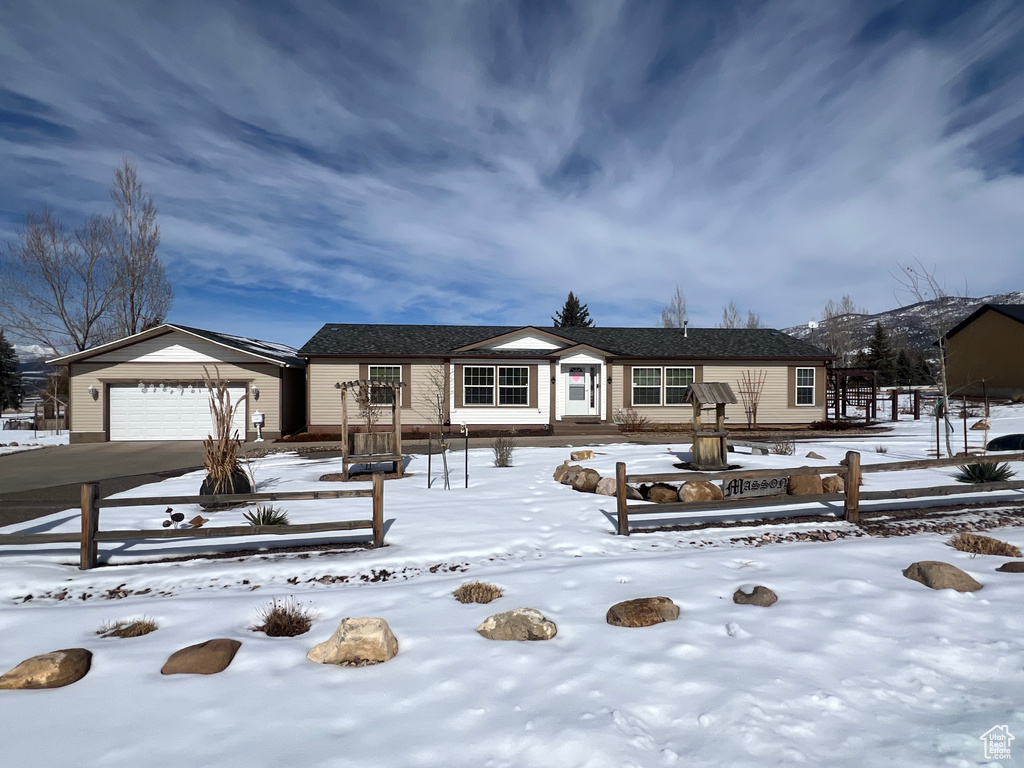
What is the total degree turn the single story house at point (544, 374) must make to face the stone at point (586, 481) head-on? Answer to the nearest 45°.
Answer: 0° — it already faces it

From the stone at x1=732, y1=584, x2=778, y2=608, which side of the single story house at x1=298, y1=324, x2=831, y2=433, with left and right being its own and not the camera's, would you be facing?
front

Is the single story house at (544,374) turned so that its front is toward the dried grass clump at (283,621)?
yes

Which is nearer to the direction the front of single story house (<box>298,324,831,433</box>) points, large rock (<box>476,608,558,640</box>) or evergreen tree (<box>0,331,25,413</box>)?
the large rock

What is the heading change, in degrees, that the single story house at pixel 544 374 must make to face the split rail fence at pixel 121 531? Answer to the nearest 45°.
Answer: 0° — it already faces it

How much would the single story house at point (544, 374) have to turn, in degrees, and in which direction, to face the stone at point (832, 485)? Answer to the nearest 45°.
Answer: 0° — it already faces it

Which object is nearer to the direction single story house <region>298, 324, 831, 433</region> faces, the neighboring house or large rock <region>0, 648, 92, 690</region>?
the large rock

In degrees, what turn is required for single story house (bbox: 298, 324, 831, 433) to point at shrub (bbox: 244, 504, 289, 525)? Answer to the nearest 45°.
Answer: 0° — it already faces it

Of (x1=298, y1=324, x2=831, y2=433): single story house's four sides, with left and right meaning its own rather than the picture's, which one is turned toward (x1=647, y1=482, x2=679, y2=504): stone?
front

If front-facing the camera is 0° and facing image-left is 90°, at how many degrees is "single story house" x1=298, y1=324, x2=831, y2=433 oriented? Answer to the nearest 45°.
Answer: approximately 0°

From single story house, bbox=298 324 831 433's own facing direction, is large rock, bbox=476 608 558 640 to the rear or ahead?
ahead
